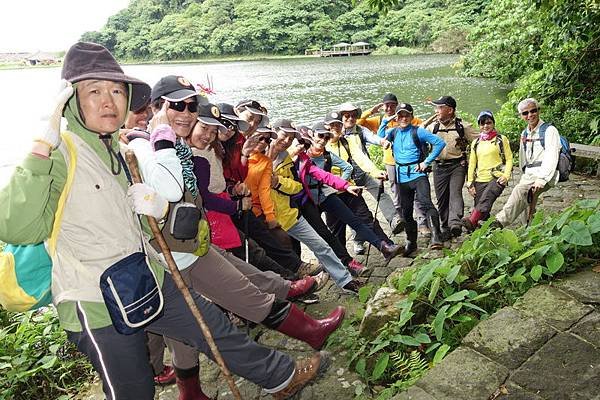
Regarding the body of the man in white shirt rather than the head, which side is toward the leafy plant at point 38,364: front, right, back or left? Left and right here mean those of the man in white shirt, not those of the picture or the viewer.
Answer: front

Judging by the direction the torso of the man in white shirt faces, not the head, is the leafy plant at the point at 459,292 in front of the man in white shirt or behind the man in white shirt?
in front

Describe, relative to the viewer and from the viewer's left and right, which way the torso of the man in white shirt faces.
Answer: facing the viewer and to the left of the viewer

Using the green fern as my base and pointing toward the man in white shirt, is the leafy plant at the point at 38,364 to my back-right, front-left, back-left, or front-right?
back-left

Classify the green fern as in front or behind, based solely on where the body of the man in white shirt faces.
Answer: in front
